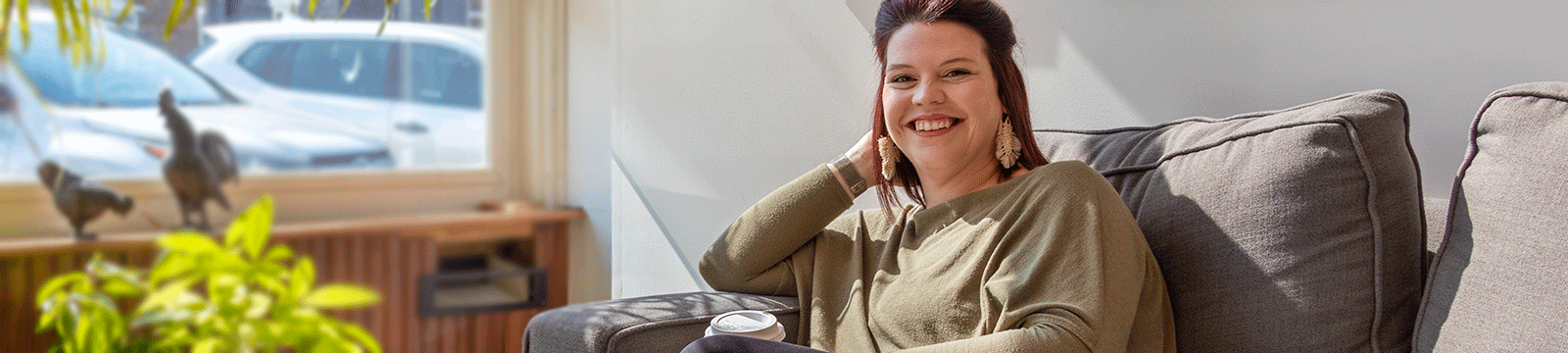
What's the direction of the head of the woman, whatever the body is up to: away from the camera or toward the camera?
toward the camera

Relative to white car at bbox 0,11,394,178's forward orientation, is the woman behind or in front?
in front

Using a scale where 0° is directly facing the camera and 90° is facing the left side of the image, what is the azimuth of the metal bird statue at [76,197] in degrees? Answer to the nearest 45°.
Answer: approximately 90°

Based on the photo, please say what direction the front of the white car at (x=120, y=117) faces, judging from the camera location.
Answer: facing the viewer and to the right of the viewer
